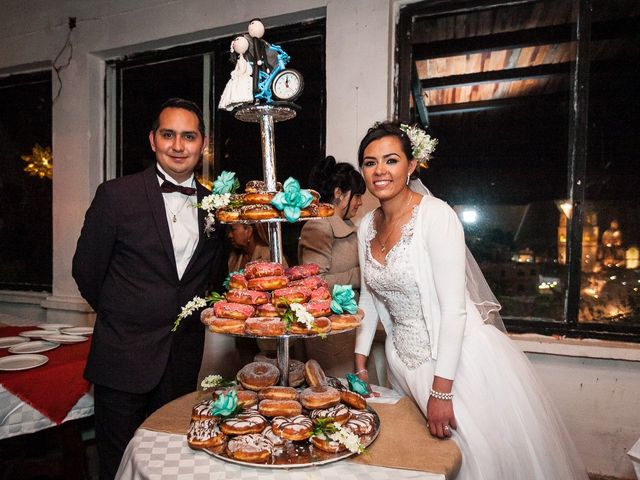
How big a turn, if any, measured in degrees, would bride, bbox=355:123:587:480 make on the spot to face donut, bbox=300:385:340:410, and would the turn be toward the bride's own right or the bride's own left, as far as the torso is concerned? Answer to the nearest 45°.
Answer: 0° — they already face it

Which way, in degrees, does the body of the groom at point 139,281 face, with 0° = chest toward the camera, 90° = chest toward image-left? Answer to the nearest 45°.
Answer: approximately 315°
